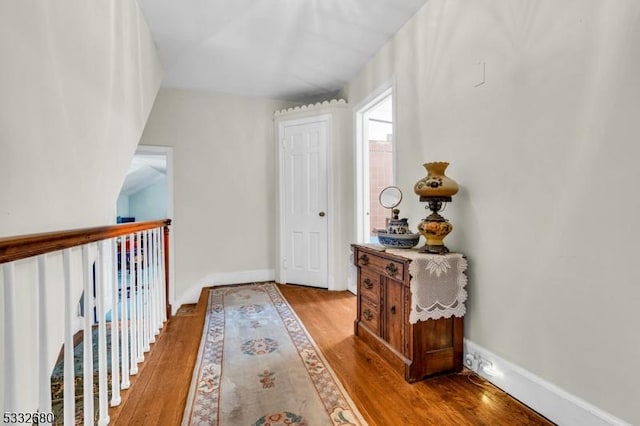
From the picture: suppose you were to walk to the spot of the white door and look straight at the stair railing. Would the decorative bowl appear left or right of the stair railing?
left

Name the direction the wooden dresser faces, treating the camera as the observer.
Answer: facing the viewer and to the left of the viewer

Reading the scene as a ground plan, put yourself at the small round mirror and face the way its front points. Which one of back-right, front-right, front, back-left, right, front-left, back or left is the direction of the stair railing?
front-right

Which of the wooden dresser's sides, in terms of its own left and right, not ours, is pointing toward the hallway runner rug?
front

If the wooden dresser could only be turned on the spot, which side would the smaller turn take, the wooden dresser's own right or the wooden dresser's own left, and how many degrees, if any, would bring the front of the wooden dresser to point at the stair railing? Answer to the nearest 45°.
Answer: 0° — it already faces it

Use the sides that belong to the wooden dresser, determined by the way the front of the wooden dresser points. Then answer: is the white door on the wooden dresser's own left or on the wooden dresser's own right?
on the wooden dresser's own right

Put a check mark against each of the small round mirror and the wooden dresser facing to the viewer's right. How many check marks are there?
0

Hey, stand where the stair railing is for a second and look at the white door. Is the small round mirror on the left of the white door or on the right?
right

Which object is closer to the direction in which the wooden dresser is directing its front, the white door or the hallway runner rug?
the hallway runner rug

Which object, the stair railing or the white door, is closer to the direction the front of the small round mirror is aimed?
the stair railing

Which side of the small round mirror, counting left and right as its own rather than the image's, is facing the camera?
front
